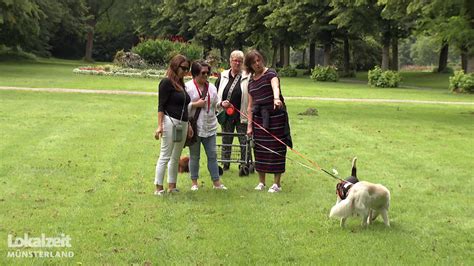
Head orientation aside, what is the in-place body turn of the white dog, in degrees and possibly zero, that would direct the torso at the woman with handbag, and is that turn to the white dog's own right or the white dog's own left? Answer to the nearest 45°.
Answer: approximately 45° to the white dog's own right

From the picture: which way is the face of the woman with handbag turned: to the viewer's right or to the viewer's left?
to the viewer's right

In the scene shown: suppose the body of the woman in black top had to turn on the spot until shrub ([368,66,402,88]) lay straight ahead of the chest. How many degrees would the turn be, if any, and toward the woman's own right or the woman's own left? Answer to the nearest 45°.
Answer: approximately 90° to the woman's own left

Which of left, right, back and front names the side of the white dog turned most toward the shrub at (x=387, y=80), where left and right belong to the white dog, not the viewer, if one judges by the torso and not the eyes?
right

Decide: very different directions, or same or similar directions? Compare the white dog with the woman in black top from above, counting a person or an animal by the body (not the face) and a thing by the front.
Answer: very different directions

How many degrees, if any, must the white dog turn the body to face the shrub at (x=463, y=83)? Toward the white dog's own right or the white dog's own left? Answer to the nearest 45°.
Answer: approximately 90° to the white dog's own right

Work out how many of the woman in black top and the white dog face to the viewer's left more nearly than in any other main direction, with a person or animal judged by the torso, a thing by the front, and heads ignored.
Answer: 1

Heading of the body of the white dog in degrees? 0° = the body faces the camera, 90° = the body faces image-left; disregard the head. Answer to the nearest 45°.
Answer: approximately 90°

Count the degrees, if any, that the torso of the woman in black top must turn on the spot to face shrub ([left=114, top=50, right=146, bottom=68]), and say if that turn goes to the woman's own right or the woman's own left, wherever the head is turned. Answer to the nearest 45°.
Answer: approximately 135° to the woman's own left

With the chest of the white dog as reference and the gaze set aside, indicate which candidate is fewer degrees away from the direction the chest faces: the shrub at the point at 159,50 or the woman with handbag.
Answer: the woman with handbag

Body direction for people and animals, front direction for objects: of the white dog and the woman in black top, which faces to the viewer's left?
the white dog

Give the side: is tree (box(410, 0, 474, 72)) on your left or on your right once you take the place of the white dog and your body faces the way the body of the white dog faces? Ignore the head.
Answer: on your right
